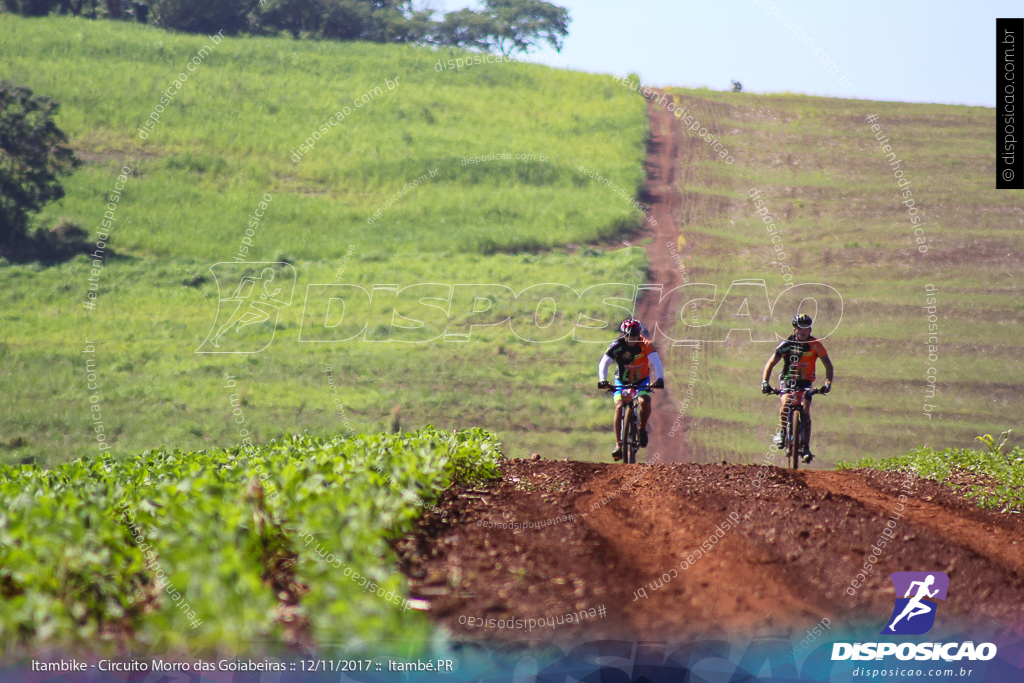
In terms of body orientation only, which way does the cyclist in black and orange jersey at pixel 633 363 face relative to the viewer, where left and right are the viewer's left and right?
facing the viewer

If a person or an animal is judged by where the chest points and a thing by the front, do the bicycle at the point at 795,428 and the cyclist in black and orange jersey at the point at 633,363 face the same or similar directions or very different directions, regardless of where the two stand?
same or similar directions

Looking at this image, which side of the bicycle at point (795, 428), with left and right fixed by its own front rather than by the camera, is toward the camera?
front

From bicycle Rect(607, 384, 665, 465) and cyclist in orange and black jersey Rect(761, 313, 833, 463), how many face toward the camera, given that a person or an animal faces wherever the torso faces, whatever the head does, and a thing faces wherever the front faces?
2

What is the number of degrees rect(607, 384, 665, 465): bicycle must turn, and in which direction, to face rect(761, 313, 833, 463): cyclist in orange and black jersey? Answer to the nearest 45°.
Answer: approximately 90° to its left

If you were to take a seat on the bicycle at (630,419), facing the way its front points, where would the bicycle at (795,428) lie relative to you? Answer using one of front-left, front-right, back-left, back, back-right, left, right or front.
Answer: left

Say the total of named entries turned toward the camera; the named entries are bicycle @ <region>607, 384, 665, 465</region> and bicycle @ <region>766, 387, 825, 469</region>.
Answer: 2

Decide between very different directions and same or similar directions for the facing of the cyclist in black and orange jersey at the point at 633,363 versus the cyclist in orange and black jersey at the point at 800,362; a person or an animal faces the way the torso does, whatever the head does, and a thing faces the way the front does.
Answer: same or similar directions

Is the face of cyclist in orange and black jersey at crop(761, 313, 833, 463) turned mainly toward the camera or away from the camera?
toward the camera

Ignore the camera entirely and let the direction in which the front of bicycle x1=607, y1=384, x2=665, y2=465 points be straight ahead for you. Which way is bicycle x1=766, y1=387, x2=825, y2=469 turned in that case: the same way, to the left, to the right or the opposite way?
the same way

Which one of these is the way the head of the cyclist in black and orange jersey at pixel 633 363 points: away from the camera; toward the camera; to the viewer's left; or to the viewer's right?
toward the camera

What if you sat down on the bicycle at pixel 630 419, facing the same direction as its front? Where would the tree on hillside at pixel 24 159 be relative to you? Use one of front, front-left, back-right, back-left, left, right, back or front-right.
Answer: back-right
